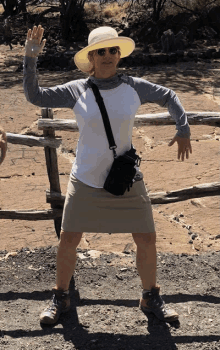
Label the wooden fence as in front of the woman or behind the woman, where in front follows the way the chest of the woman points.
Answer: behind

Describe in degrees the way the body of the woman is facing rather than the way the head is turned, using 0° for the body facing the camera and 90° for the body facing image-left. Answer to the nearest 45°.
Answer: approximately 0°
